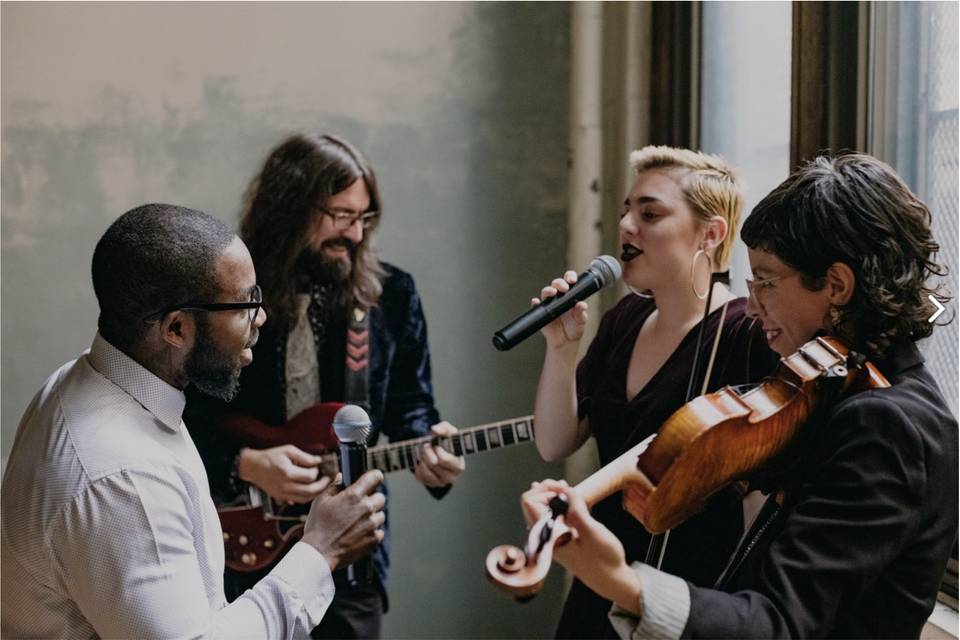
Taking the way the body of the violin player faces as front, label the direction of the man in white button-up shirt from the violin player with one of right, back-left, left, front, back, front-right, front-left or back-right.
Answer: front

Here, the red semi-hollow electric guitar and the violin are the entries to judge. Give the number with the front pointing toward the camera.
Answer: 1

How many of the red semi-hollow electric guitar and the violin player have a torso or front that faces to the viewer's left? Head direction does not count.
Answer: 1

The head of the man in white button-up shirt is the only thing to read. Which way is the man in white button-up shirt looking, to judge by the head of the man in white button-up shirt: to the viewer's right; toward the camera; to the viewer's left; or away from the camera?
to the viewer's right

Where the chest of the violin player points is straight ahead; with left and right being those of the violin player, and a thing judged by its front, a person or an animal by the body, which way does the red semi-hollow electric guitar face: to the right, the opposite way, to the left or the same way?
to the left

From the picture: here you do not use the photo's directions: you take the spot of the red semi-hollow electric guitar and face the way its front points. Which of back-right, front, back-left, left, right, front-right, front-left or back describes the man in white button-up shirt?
front

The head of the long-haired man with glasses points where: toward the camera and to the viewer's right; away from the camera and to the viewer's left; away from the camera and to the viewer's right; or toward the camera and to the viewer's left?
toward the camera and to the viewer's right

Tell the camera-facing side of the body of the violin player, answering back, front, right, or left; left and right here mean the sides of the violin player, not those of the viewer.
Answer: left

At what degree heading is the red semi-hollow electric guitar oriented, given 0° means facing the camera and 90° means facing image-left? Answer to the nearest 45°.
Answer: approximately 0°

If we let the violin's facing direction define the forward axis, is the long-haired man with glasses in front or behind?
in front

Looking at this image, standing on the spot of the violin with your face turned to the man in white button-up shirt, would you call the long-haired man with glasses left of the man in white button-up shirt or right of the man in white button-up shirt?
right

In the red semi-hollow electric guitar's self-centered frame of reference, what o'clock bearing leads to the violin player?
The violin player is roughly at 11 o'clock from the red semi-hollow electric guitar.

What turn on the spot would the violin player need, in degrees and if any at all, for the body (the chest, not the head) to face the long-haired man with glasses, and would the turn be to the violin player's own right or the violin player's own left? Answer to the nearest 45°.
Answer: approximately 45° to the violin player's own right
